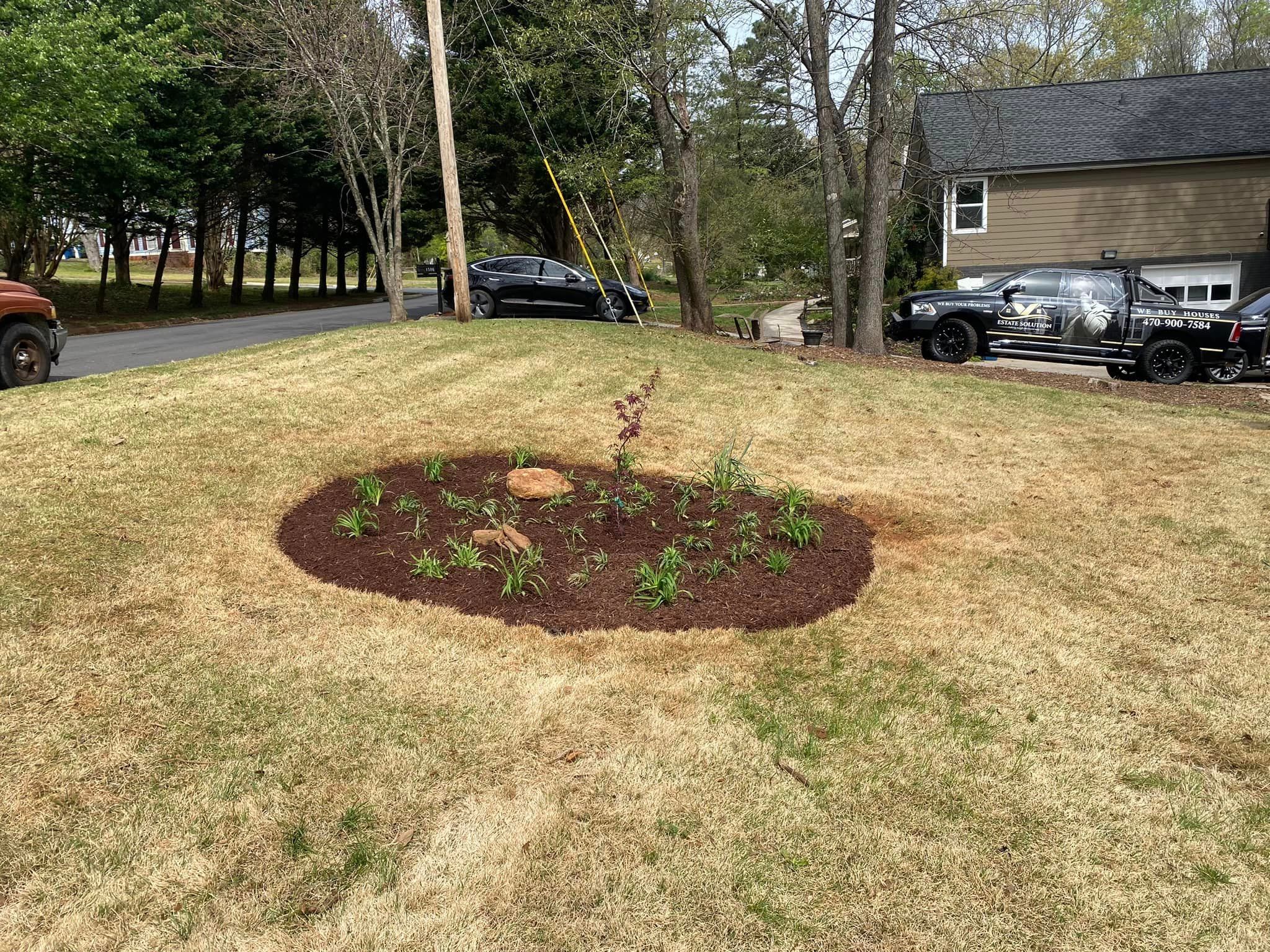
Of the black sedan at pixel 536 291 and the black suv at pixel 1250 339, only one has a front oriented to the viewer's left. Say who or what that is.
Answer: the black suv at pixel 1250 339

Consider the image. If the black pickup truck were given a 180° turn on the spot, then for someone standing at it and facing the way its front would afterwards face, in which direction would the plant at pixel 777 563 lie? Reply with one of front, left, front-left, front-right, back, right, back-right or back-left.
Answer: right

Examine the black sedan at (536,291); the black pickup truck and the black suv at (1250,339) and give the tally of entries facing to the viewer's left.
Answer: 2

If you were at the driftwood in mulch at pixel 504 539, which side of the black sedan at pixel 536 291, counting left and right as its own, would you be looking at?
right

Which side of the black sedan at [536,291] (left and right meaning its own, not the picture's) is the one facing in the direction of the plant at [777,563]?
right

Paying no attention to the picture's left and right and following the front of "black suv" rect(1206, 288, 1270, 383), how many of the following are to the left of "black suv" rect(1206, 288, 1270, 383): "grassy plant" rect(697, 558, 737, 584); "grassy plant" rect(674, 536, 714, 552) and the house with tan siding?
2

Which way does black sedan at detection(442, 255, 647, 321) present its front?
to the viewer's right

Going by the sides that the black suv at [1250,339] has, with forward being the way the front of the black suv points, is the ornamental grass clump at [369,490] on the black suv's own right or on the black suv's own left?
on the black suv's own left

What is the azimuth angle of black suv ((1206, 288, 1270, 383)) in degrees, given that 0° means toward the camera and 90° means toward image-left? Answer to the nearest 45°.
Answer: approximately 90°

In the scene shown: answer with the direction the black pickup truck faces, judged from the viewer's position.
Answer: facing to the left of the viewer
